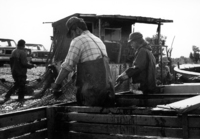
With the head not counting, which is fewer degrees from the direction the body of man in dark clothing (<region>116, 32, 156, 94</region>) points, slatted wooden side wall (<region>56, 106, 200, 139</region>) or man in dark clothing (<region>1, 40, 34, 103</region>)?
the man in dark clothing

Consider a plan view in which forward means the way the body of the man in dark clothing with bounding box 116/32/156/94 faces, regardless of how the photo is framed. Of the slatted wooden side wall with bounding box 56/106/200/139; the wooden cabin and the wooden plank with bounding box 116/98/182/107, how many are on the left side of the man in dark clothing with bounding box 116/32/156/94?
2

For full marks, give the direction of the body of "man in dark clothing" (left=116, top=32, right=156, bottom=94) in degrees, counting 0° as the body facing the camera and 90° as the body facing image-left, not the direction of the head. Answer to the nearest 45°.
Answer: approximately 90°

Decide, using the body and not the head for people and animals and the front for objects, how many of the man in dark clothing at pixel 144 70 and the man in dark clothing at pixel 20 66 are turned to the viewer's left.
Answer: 1

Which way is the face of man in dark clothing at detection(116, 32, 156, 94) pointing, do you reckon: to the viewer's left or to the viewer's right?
to the viewer's left

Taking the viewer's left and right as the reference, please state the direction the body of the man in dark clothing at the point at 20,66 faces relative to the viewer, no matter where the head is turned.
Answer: facing away from the viewer and to the right of the viewer

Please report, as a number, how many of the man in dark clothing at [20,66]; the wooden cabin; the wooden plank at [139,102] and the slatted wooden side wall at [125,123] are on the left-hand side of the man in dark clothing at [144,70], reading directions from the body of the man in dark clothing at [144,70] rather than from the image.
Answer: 2

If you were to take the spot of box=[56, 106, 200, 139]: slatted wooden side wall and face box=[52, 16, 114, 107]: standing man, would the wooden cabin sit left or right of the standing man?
right

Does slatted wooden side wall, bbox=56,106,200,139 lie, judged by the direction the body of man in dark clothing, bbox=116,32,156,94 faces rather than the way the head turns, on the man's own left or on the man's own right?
on the man's own left

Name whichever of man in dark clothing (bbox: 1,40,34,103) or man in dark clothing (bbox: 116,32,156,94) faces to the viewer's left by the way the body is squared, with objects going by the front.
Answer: man in dark clothing (bbox: 116,32,156,94)

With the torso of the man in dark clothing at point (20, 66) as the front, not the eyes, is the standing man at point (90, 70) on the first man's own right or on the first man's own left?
on the first man's own right

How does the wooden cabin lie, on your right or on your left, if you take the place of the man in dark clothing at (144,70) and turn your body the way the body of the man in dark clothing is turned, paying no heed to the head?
on your right

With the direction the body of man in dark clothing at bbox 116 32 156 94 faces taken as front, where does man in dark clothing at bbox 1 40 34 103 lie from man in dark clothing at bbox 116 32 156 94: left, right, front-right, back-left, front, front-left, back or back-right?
front-right

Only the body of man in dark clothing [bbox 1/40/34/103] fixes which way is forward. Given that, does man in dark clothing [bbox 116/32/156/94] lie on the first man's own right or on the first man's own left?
on the first man's own right

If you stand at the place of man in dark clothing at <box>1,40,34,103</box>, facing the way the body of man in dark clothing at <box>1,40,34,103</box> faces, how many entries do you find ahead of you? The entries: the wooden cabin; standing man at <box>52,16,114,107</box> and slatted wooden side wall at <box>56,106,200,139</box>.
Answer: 1

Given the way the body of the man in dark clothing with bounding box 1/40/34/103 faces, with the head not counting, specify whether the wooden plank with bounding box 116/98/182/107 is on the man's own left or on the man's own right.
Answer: on the man's own right
